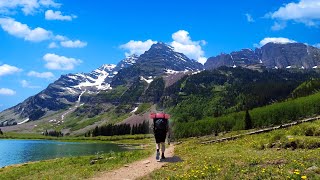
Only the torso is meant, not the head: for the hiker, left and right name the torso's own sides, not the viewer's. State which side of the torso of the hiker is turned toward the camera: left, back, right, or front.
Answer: back
